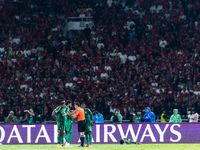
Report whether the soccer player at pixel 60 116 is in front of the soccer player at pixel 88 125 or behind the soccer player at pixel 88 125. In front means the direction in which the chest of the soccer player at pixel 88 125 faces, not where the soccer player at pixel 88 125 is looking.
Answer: in front

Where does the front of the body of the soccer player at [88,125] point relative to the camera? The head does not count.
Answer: to the viewer's left

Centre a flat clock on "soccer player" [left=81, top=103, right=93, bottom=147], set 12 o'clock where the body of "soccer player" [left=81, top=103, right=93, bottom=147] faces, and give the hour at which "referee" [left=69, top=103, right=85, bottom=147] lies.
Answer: "referee" [left=69, top=103, right=85, bottom=147] is roughly at 11 o'clock from "soccer player" [left=81, top=103, right=93, bottom=147].
